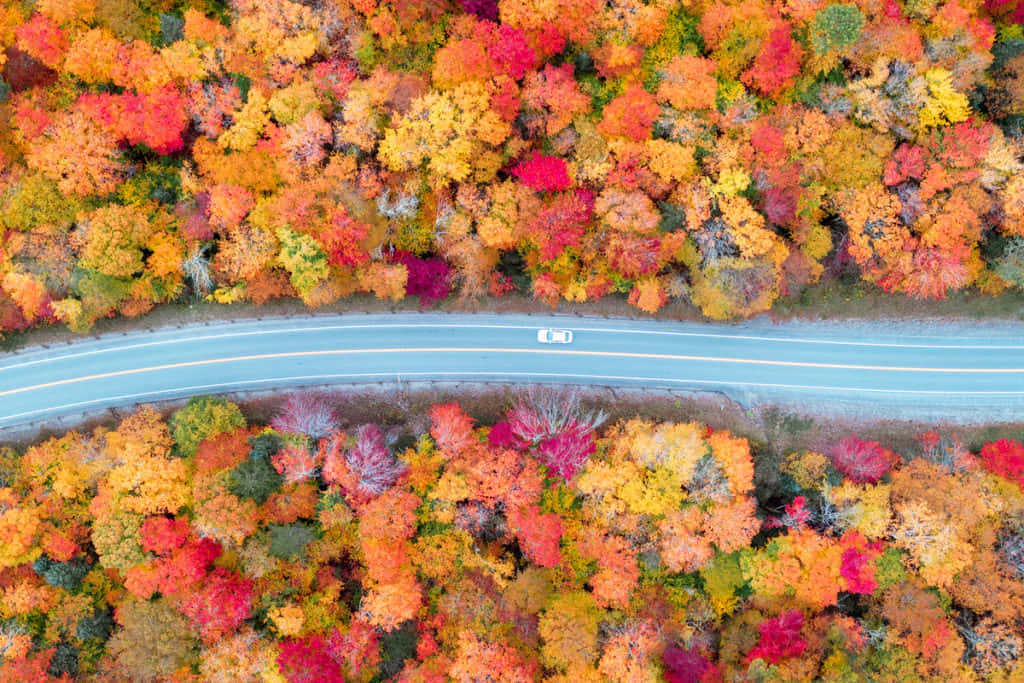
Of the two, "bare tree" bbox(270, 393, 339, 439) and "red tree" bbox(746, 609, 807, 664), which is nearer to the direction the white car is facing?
the bare tree

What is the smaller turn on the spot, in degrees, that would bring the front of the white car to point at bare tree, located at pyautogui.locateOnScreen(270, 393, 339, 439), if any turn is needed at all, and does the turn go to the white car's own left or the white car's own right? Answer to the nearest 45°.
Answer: approximately 45° to the white car's own left

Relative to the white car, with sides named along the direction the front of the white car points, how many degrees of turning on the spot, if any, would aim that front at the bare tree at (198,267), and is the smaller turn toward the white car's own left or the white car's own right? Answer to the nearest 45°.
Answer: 0° — it already faces it

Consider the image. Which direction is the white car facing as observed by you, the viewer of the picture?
facing to the left of the viewer

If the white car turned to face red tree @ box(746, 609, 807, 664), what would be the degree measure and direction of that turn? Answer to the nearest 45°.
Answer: approximately 135° to its left
